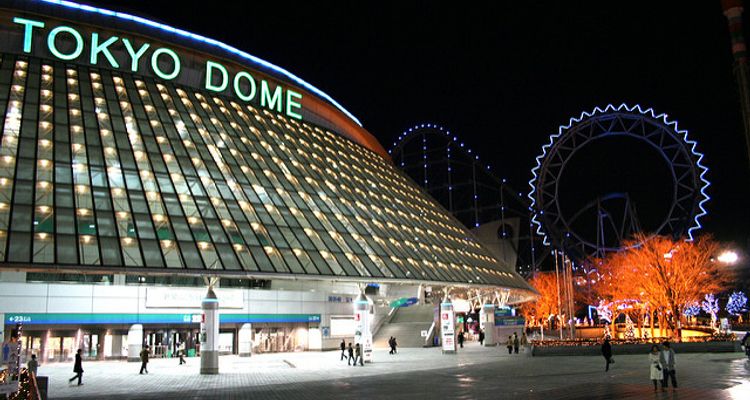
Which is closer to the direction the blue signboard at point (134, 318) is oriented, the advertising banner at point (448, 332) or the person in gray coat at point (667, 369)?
the person in gray coat

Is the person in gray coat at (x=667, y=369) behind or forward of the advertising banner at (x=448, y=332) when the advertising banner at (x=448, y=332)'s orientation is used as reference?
forward

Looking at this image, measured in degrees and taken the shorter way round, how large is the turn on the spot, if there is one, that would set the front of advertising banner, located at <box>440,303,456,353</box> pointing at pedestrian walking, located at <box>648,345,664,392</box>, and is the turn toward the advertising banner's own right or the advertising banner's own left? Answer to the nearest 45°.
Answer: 0° — it already faces them

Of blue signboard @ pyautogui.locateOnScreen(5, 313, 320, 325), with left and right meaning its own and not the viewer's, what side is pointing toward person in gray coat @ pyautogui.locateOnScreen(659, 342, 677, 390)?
front

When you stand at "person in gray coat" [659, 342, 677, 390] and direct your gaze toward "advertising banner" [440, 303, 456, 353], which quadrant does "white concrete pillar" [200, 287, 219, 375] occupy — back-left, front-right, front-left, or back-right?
front-left

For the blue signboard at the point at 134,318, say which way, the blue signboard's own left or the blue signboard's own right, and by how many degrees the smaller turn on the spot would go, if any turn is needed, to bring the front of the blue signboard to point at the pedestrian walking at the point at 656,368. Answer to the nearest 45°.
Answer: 0° — it already faces them

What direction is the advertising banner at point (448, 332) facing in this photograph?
toward the camera

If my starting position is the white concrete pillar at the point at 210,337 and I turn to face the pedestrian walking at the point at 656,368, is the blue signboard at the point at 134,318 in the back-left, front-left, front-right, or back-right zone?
back-left

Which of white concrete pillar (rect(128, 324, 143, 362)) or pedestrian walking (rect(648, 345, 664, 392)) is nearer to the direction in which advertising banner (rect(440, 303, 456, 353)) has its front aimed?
the pedestrian walking

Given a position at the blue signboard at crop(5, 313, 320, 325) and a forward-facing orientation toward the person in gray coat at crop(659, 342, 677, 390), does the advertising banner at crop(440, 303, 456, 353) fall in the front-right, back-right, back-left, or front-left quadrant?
front-left

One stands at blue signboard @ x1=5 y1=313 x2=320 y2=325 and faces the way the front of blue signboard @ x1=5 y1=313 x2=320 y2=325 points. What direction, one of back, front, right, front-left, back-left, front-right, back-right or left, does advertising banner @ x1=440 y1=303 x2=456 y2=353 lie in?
front-left

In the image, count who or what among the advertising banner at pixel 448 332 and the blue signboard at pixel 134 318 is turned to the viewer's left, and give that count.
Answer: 0

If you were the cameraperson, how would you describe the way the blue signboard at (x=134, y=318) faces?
facing the viewer and to the right of the viewer

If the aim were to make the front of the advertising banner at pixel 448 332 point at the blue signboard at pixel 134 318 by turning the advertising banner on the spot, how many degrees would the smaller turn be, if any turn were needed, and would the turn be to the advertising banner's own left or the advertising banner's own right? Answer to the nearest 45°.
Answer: approximately 45° to the advertising banner's own right
